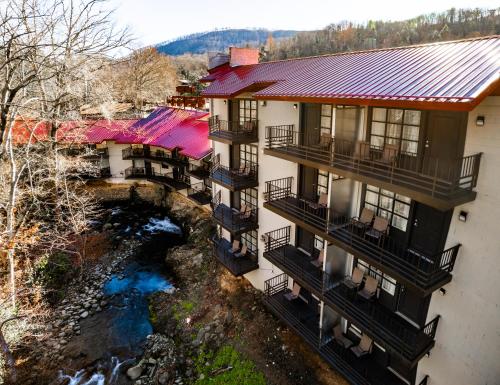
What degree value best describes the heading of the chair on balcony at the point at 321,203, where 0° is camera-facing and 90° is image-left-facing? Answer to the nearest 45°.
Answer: approximately 45°

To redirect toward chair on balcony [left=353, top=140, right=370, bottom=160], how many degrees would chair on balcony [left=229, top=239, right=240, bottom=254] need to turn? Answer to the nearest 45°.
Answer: approximately 90° to its left

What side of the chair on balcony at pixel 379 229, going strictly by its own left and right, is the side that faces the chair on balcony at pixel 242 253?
right

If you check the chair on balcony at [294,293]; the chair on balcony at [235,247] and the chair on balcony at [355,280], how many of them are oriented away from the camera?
0

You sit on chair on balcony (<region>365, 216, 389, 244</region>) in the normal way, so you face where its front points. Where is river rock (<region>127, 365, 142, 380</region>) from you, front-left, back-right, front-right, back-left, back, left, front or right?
front-right

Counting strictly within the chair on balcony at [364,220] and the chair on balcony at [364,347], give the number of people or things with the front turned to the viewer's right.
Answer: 0

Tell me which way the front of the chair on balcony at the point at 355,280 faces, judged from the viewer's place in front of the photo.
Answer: facing the viewer and to the left of the viewer

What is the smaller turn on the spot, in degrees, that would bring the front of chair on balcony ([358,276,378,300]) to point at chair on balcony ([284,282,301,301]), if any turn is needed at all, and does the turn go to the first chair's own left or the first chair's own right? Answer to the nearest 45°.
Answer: approximately 90° to the first chair's own right

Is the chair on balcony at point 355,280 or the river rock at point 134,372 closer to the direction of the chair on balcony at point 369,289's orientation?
the river rock

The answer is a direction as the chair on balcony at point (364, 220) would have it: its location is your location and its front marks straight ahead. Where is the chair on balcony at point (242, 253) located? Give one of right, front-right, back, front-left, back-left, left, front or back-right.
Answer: right

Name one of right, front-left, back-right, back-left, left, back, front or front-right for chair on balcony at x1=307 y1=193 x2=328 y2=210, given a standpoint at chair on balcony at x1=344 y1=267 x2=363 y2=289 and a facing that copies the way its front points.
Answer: right
